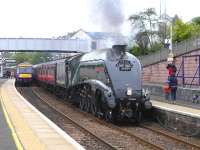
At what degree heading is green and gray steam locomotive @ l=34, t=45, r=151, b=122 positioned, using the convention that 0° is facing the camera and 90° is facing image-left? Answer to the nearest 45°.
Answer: approximately 315°

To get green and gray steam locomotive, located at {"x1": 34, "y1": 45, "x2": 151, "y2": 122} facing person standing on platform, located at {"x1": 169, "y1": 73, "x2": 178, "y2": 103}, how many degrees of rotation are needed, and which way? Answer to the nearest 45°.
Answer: approximately 90° to its left
